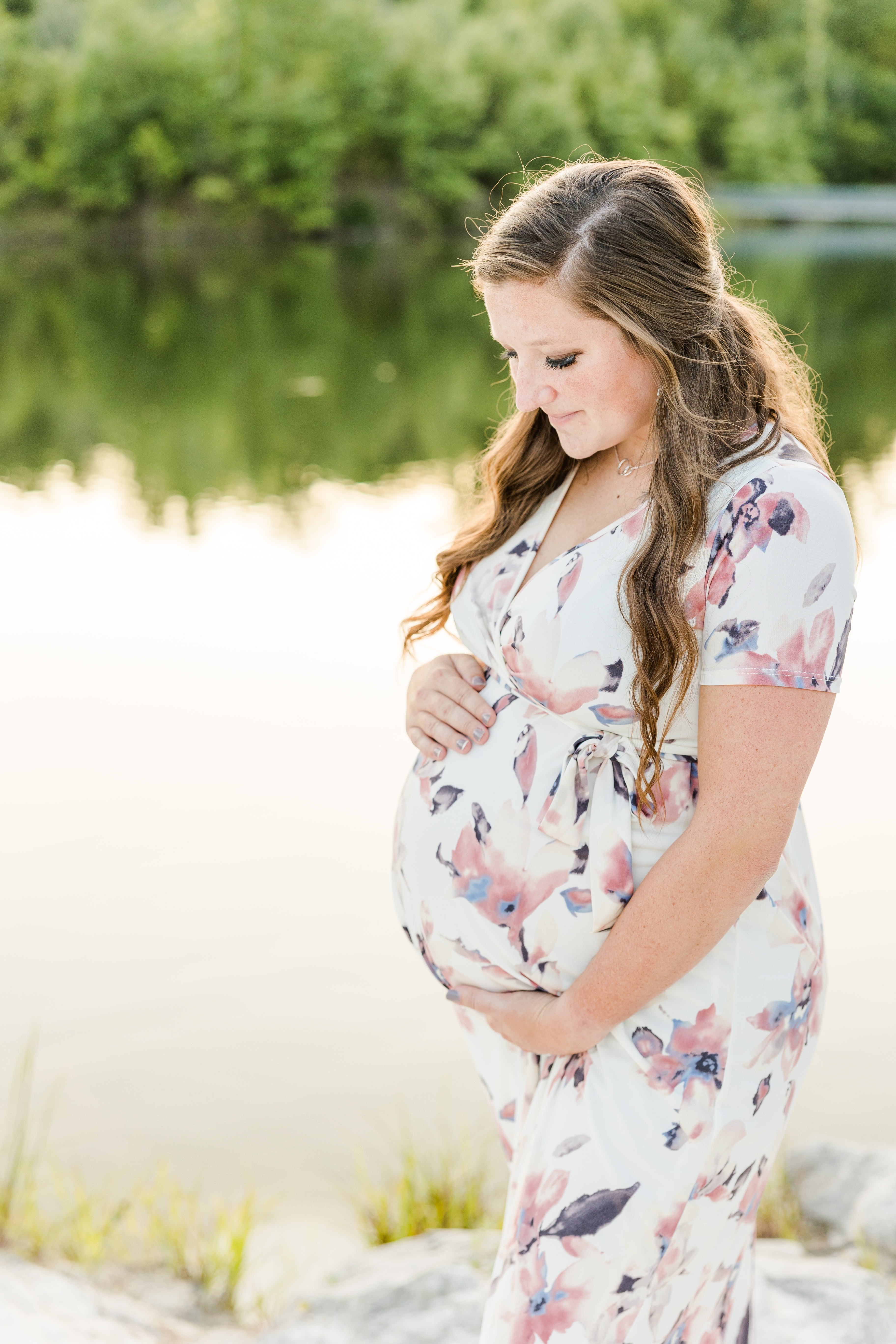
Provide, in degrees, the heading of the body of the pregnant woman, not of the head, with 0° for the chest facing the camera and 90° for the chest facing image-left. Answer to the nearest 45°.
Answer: approximately 45°

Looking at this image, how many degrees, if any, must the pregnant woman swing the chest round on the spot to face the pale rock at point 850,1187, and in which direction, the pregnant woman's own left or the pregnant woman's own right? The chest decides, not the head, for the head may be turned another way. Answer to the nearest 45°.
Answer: approximately 135° to the pregnant woman's own right
